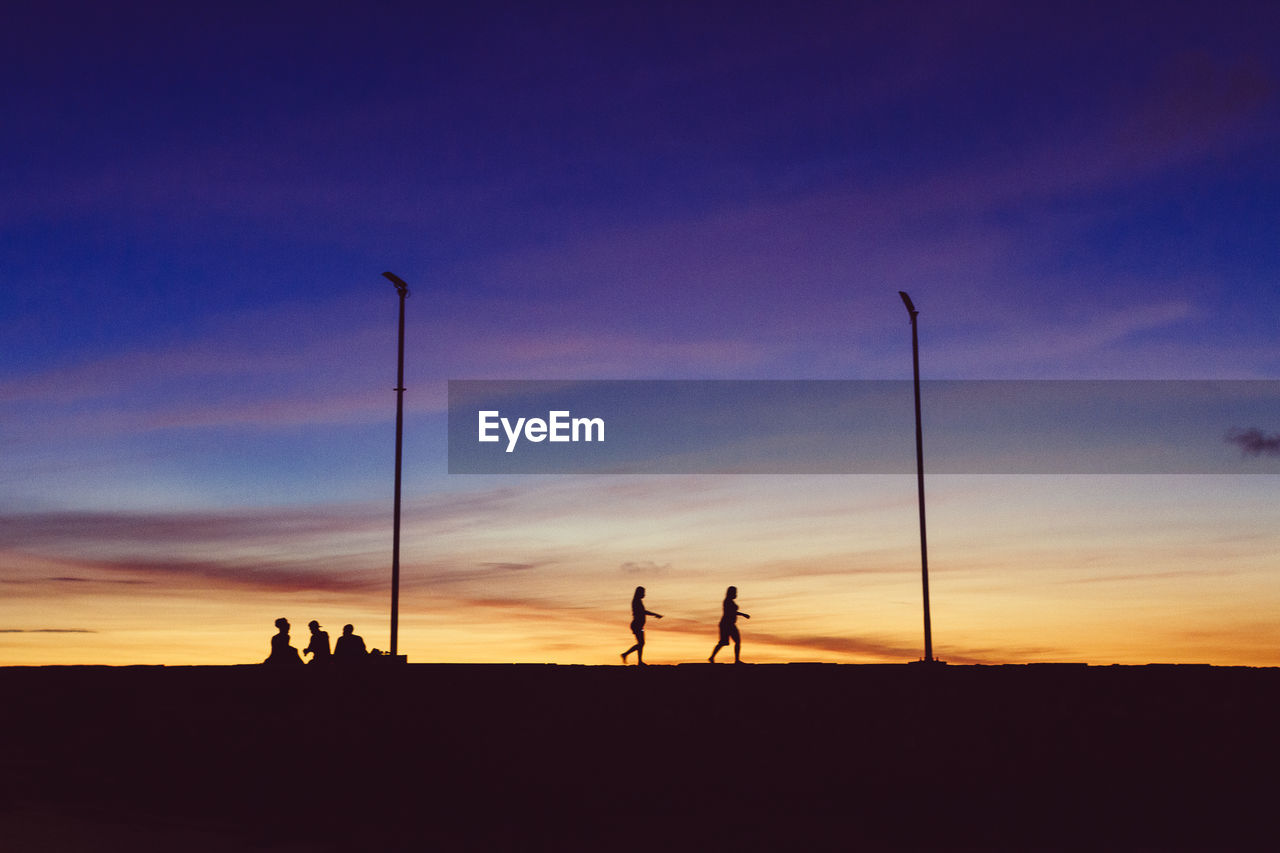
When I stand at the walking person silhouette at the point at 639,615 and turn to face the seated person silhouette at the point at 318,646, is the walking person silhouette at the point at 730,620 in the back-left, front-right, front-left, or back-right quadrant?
back-left

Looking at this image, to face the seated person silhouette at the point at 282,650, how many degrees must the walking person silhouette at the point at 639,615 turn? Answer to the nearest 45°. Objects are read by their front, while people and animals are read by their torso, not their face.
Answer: approximately 180°

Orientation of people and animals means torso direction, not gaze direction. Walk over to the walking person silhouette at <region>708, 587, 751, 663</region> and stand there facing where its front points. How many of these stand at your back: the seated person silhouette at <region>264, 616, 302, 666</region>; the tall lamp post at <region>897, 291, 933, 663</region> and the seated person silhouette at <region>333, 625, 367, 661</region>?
2

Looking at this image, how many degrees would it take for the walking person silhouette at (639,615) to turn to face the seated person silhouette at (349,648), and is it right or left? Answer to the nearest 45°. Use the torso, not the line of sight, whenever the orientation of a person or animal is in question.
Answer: approximately 180°

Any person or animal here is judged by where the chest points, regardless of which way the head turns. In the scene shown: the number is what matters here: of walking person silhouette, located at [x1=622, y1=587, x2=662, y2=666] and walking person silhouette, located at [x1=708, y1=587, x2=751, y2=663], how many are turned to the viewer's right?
2

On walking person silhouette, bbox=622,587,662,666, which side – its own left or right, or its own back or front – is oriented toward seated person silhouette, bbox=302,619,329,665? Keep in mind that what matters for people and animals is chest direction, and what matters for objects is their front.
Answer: back

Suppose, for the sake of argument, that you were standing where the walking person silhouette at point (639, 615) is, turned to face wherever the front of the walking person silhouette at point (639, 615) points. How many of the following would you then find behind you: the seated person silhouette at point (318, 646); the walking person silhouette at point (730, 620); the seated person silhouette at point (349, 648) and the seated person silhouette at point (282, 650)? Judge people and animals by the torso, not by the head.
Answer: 3

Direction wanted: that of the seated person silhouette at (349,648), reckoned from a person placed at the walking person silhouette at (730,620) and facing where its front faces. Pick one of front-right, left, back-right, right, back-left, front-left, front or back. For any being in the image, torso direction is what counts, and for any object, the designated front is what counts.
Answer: back

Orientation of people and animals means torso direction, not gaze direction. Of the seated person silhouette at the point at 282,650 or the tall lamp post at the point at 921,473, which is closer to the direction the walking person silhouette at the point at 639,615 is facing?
the tall lamp post

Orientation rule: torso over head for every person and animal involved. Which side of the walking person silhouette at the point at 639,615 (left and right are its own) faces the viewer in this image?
right

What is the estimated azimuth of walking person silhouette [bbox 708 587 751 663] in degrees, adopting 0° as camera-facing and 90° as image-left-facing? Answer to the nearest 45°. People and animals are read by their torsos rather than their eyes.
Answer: approximately 270°
